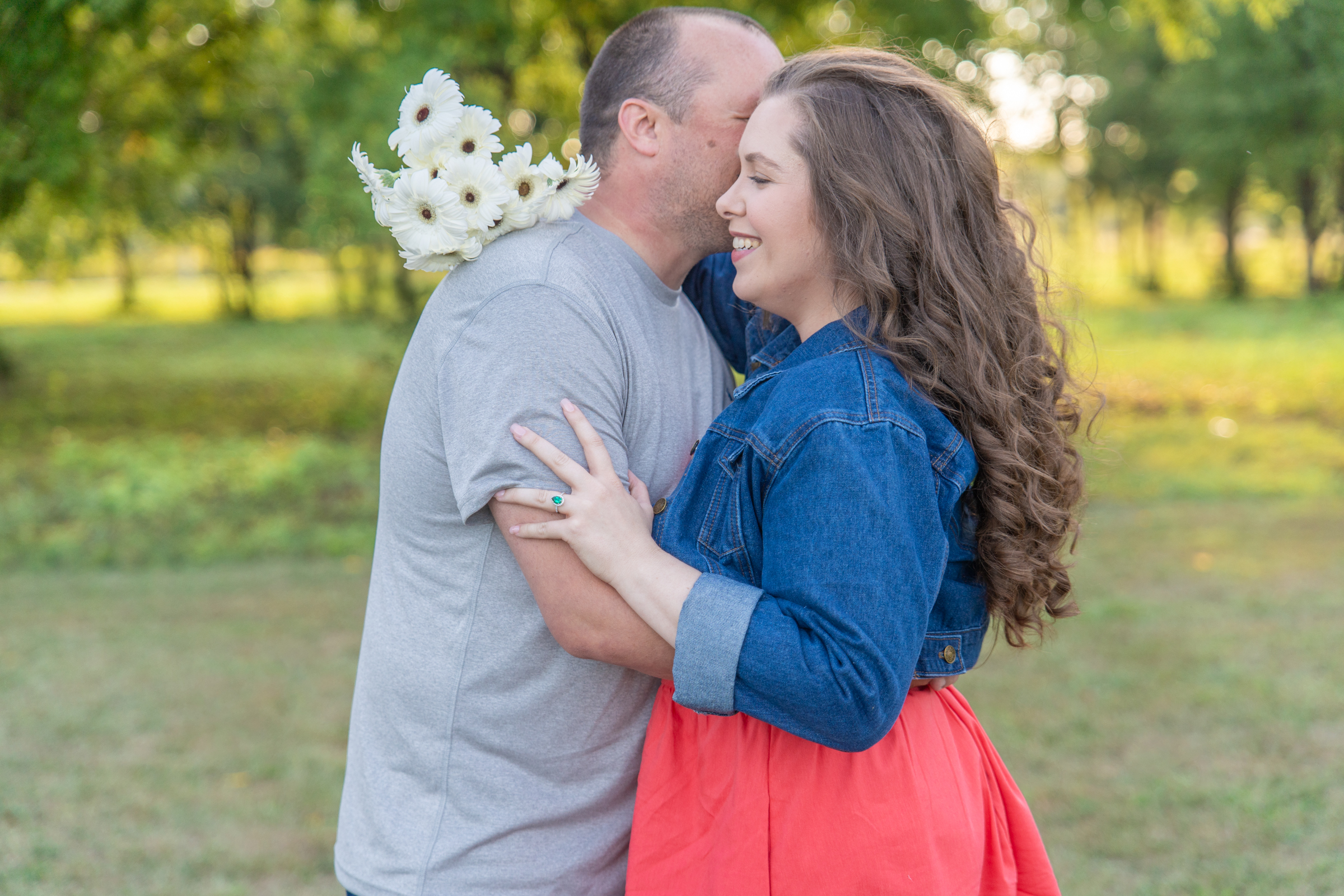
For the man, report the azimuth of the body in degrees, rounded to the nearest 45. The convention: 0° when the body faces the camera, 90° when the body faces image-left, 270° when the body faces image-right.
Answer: approximately 270°

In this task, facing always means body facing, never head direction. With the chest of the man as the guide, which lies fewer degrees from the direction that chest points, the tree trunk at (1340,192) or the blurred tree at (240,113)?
the tree trunk

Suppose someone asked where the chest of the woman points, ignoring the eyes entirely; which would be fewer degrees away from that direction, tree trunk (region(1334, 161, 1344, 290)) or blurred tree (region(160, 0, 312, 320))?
the blurred tree

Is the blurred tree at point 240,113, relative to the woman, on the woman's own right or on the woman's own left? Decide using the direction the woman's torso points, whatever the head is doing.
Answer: on the woman's own right

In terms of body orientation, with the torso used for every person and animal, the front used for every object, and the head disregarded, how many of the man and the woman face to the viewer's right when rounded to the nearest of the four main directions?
1

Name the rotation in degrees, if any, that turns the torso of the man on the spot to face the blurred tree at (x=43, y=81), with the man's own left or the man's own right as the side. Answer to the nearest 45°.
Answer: approximately 135° to the man's own left

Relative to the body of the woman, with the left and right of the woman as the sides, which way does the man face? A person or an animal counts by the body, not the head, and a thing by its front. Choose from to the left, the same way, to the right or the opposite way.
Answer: the opposite way

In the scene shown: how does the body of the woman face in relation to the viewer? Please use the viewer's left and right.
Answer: facing to the left of the viewer

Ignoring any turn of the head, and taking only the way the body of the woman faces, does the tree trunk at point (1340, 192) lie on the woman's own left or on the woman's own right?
on the woman's own right

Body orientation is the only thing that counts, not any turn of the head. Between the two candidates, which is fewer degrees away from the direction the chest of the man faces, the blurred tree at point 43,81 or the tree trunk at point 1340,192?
the tree trunk

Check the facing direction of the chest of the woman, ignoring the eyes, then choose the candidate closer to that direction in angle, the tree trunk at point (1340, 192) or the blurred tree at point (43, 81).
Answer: the blurred tree

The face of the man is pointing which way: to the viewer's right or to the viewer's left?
to the viewer's right
